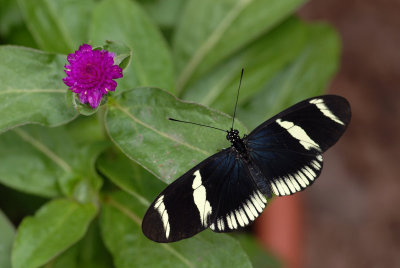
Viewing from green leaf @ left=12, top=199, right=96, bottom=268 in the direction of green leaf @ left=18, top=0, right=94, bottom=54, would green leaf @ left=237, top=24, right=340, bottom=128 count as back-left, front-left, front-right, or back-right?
front-right

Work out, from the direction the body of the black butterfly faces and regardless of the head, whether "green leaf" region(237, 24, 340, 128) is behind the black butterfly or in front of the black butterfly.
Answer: in front

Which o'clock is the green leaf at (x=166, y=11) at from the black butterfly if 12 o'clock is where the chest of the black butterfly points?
The green leaf is roughly at 12 o'clock from the black butterfly.

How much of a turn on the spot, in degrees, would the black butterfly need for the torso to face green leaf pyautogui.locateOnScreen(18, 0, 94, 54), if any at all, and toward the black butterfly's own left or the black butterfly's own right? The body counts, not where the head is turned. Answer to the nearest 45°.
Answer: approximately 45° to the black butterfly's own left

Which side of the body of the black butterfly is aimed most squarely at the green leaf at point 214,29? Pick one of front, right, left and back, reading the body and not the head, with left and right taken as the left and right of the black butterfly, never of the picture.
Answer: front

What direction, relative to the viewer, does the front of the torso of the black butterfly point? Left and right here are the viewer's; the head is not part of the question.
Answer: facing away from the viewer and to the left of the viewer
